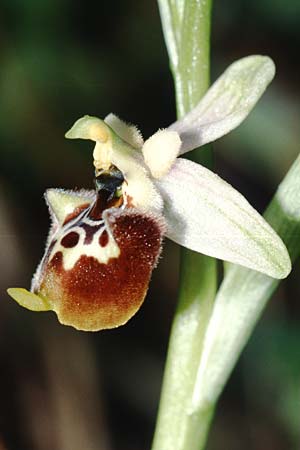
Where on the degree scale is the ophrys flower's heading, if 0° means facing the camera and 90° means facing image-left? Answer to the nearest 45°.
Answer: approximately 45°
